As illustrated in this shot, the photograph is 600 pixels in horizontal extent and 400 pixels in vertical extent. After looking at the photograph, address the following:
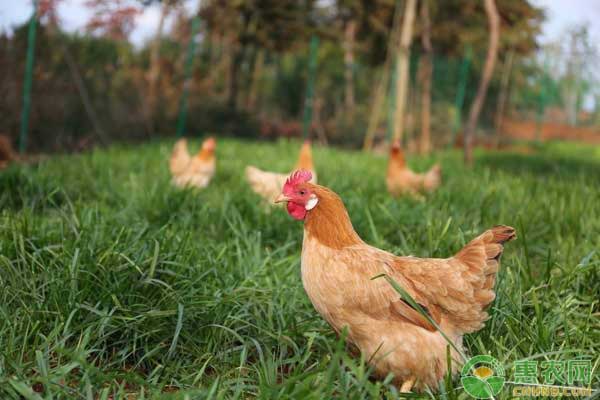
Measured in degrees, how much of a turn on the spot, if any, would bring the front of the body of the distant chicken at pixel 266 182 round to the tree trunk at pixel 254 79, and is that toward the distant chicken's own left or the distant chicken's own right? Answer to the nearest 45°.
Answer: approximately 90° to the distant chicken's own left

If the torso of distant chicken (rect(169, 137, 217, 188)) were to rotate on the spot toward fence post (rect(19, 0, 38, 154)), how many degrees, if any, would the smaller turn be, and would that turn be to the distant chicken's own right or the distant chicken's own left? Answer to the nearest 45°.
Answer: approximately 135° to the distant chicken's own left

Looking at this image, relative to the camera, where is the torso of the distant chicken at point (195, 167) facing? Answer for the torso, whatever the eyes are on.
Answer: to the viewer's right

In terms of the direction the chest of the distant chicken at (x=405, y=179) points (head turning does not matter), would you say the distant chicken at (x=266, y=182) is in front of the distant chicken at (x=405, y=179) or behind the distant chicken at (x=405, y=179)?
in front

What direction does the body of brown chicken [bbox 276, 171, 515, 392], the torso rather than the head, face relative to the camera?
to the viewer's left

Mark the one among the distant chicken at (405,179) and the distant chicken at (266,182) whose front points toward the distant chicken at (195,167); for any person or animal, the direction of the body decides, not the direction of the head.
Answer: the distant chicken at (405,179)

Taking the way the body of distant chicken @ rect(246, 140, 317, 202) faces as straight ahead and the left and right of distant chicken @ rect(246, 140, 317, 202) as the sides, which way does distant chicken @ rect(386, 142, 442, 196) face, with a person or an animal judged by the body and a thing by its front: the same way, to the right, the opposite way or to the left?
the opposite way

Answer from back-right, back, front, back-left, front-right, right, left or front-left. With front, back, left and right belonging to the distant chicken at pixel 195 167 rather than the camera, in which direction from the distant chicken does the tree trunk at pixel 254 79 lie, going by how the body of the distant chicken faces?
left

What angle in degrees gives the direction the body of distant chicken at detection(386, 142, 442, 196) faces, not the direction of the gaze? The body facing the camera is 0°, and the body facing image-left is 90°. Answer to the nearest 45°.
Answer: approximately 90°

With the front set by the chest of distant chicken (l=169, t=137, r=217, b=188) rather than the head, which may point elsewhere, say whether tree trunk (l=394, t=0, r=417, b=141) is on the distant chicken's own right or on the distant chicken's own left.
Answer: on the distant chicken's own left

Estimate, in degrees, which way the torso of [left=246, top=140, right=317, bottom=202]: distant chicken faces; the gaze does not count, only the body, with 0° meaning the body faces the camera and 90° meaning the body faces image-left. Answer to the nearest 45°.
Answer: approximately 270°

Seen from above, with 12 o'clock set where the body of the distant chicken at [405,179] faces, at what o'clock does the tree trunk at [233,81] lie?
The tree trunk is roughly at 2 o'clock from the distant chicken.
